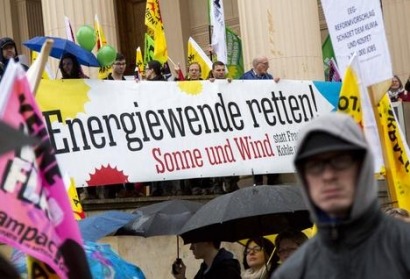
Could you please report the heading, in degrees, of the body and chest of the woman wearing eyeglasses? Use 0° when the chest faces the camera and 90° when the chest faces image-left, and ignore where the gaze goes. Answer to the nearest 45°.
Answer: approximately 45°

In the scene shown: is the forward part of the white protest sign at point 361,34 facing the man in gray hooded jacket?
yes

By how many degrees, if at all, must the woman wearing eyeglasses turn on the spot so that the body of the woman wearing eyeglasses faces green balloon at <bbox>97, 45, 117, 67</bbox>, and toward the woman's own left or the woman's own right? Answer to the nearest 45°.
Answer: approximately 135° to the woman's own right

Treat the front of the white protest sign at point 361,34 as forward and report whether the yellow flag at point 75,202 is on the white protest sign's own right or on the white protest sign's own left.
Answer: on the white protest sign's own right

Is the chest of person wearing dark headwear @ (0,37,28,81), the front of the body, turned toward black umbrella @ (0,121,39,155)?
yes
